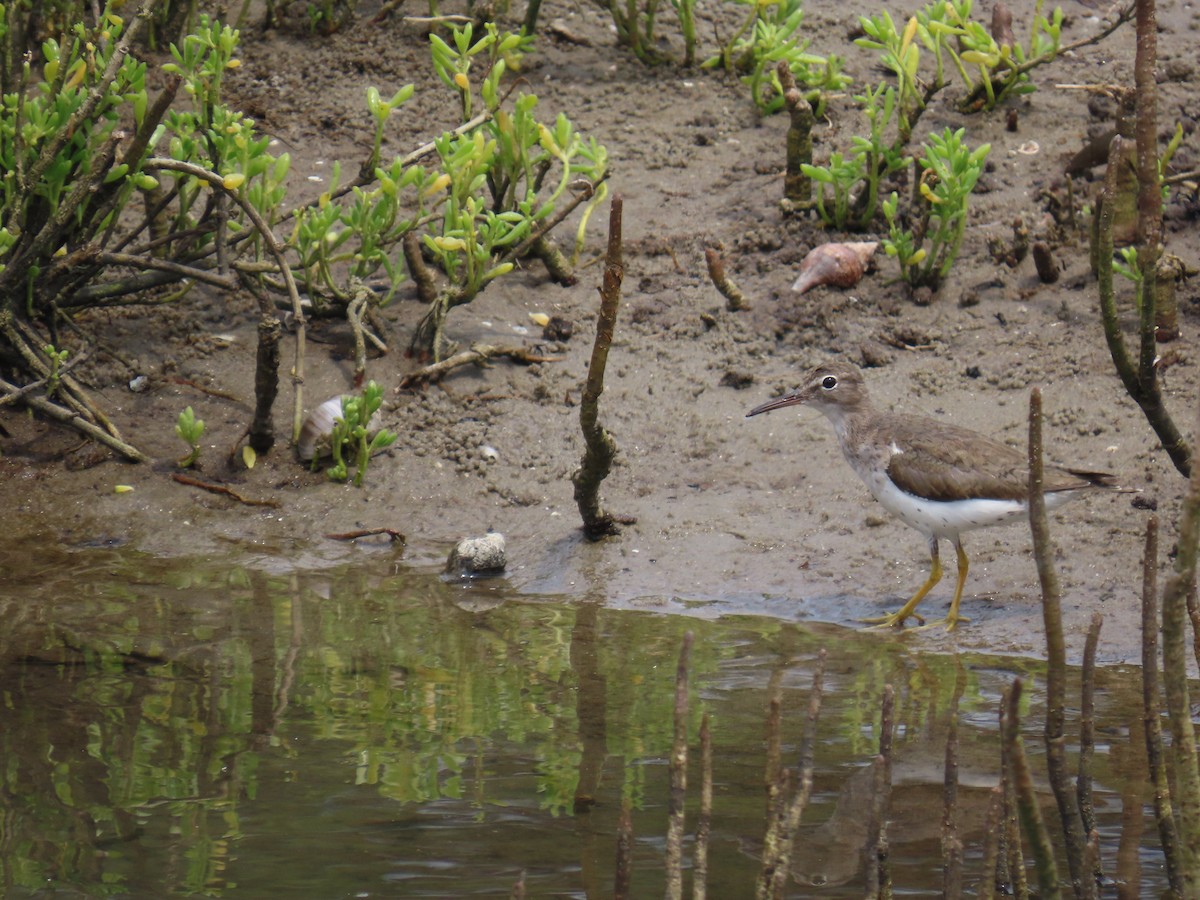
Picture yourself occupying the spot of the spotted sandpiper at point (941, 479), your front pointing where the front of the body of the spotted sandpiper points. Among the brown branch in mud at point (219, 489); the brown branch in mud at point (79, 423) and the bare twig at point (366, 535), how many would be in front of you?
3

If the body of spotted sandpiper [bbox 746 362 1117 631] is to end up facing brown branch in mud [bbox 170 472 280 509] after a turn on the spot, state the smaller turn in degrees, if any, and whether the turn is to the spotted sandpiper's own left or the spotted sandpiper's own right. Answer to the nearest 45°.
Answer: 0° — it already faces it

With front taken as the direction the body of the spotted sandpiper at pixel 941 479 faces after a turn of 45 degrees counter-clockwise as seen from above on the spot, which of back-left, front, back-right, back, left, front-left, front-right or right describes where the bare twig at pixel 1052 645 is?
front-left

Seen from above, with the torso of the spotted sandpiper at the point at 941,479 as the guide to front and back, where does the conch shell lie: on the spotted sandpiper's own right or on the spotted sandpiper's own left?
on the spotted sandpiper's own right

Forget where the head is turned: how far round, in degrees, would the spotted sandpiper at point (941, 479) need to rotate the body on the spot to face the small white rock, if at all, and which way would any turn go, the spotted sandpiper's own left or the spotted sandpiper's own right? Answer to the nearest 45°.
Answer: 0° — it already faces it

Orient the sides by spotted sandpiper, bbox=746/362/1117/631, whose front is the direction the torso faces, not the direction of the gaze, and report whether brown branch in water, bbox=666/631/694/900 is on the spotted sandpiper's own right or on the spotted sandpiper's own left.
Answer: on the spotted sandpiper's own left

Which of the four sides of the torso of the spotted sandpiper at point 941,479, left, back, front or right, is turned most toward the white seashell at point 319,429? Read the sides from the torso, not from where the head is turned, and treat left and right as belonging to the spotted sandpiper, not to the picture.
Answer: front

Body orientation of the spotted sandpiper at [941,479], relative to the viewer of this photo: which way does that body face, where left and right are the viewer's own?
facing to the left of the viewer

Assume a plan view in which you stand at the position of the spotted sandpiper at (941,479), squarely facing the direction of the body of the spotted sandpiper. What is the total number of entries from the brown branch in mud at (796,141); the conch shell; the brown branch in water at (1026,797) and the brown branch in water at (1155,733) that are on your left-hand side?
2

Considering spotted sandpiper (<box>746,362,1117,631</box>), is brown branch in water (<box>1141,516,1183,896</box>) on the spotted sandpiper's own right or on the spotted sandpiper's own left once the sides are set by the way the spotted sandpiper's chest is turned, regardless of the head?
on the spotted sandpiper's own left

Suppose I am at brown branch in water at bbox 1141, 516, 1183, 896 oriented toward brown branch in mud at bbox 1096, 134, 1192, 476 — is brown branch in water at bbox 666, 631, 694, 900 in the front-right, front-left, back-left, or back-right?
back-left
